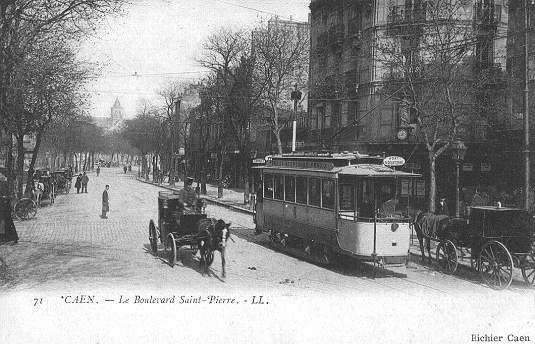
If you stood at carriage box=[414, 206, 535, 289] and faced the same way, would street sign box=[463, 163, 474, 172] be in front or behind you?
in front

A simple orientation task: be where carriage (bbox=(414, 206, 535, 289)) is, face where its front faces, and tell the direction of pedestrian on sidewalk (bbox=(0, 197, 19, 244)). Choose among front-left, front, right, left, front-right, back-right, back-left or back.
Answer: front-left

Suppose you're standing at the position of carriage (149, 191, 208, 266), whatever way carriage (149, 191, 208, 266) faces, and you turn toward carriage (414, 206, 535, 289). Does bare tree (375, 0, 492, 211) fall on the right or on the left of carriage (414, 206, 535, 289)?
left

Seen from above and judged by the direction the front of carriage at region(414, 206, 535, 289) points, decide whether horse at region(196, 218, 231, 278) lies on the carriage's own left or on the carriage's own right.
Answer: on the carriage's own left

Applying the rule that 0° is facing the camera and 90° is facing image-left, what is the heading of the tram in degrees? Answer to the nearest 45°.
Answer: approximately 315°

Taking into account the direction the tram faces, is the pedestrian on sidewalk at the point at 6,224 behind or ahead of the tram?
behind

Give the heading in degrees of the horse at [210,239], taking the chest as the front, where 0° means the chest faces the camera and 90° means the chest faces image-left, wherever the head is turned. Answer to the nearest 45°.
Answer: approximately 315°

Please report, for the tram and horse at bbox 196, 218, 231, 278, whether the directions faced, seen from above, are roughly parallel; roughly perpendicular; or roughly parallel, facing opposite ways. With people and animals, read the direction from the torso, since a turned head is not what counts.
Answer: roughly parallel

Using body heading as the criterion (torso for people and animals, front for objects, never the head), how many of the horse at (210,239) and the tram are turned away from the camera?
0

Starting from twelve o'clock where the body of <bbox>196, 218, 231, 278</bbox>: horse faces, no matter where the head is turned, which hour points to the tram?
The tram is roughly at 10 o'clock from the horse.

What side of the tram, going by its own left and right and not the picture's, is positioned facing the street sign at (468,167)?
left

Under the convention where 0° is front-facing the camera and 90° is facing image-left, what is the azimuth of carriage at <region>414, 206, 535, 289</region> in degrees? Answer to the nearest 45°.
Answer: approximately 135°

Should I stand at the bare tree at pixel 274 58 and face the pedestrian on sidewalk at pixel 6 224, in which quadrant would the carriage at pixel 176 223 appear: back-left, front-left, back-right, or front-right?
front-left

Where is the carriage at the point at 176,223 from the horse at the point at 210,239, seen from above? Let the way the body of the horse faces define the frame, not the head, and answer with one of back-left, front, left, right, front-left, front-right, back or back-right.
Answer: back

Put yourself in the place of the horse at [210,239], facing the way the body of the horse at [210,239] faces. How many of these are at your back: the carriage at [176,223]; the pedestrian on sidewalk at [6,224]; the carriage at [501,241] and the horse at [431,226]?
2
